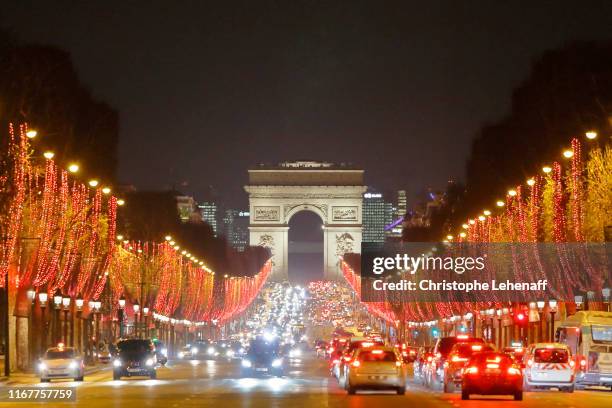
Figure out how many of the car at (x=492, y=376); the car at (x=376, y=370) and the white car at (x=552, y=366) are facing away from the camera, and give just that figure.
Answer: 3

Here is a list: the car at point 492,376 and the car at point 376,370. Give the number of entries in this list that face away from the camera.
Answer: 2

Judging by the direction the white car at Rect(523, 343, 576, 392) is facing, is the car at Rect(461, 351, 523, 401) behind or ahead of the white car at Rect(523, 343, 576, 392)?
behind

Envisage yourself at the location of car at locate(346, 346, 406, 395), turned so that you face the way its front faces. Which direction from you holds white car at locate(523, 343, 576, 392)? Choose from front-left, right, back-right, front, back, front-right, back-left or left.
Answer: front-right

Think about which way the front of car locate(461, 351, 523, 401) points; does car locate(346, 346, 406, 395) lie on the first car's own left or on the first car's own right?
on the first car's own left

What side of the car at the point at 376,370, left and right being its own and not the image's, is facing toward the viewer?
back

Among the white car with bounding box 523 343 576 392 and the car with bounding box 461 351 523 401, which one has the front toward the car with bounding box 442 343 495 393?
the car with bounding box 461 351 523 401

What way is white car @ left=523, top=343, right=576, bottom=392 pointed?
away from the camera

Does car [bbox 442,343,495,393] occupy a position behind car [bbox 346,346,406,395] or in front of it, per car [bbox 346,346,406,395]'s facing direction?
in front

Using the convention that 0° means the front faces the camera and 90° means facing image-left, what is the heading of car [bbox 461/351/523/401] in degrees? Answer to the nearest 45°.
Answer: approximately 180°
